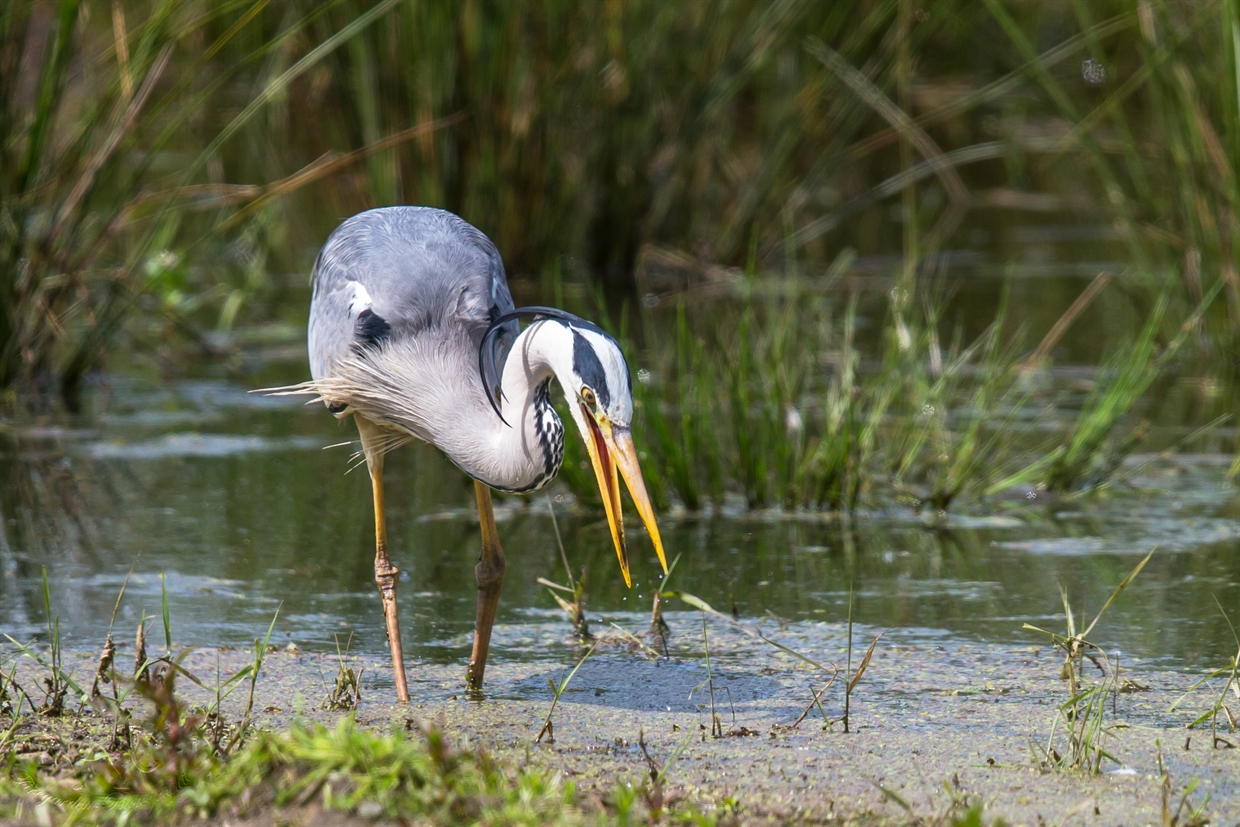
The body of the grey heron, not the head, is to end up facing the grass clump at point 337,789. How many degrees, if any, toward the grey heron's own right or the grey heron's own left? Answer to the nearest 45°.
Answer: approximately 45° to the grey heron's own right

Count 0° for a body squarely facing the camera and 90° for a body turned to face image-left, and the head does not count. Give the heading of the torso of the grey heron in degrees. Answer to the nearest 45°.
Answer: approximately 315°

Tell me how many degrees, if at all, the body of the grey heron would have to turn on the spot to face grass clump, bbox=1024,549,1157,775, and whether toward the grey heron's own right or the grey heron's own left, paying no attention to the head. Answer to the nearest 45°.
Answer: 0° — it already faces it
